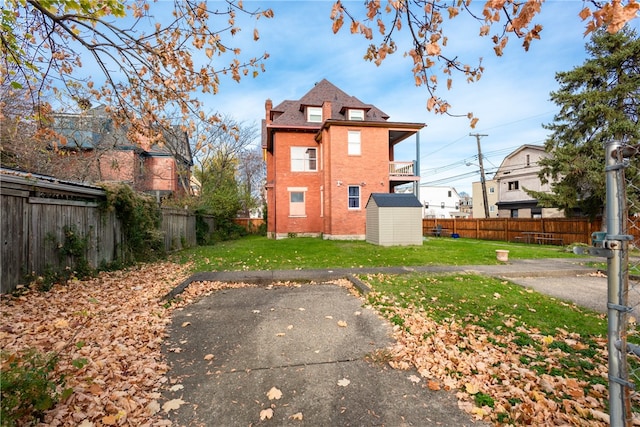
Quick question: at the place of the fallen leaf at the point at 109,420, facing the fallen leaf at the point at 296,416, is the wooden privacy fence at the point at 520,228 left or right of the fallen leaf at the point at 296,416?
left

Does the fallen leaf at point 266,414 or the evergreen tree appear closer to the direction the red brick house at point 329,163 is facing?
the evergreen tree

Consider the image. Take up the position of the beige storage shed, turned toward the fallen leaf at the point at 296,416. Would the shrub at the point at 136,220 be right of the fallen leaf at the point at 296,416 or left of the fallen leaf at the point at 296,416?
right
